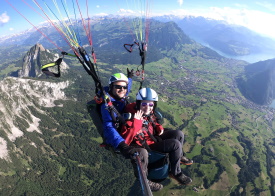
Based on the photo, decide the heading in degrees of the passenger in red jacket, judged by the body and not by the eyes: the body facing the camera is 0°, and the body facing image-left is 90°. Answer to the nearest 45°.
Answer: approximately 315°

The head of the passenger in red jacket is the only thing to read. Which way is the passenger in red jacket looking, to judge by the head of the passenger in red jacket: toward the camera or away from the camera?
toward the camera
